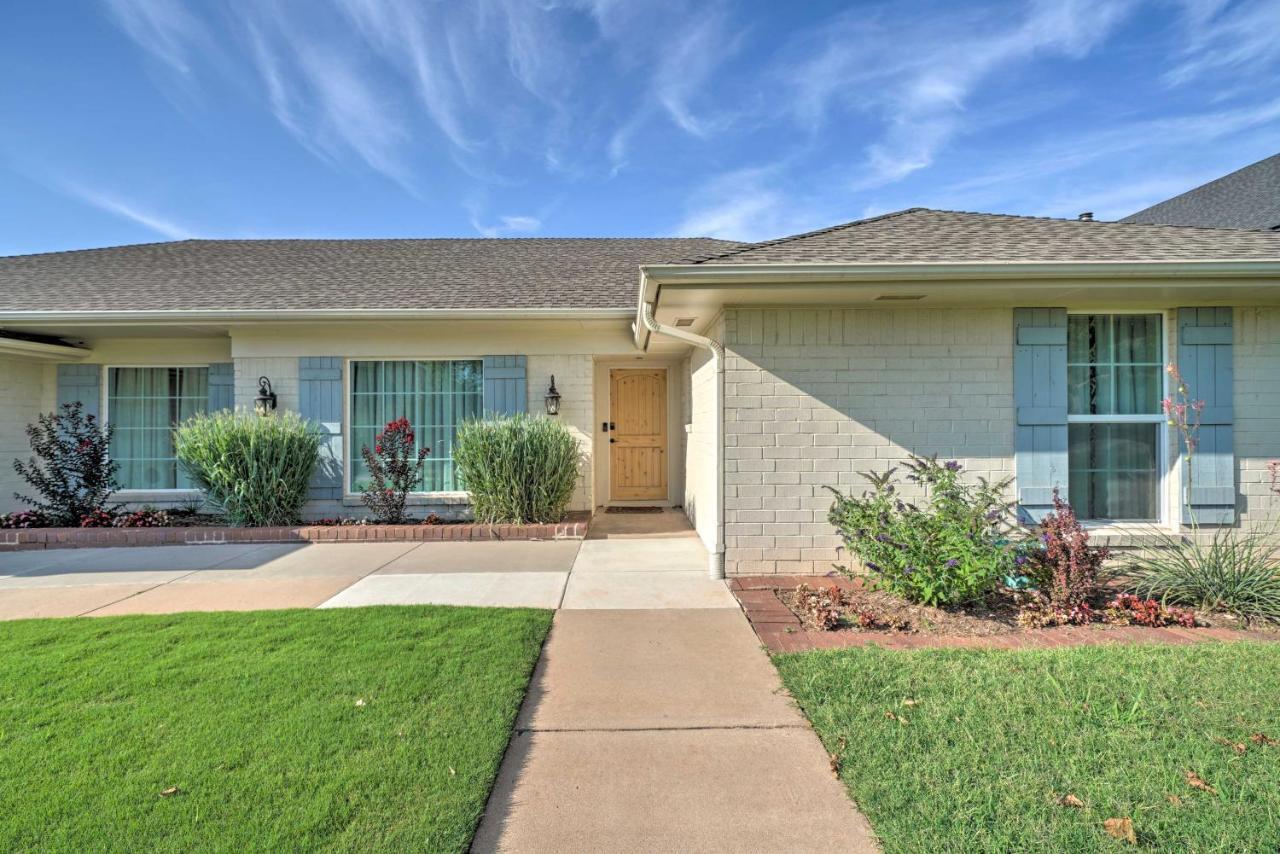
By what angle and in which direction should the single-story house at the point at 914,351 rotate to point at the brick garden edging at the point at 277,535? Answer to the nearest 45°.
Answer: approximately 90° to its right

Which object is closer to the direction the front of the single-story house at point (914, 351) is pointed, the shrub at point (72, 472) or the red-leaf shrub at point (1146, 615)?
the red-leaf shrub

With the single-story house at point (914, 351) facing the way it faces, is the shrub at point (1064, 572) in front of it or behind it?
in front

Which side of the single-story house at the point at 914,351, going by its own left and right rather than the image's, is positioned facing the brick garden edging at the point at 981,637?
front

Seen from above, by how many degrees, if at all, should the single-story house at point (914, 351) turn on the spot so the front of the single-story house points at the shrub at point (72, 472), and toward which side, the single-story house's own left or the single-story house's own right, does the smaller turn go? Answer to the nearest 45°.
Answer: approximately 90° to the single-story house's own right

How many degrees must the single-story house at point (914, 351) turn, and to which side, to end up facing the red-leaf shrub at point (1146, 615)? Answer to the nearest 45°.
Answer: approximately 45° to its left

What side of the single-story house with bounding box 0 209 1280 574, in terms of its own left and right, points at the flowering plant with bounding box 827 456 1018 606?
front

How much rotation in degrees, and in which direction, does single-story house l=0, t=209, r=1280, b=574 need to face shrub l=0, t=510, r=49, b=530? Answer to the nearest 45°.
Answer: approximately 90° to its right

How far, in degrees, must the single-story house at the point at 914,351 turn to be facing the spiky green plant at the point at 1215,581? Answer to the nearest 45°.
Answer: approximately 45° to its left

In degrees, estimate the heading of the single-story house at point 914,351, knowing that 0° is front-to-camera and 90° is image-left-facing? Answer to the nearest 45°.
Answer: approximately 0°

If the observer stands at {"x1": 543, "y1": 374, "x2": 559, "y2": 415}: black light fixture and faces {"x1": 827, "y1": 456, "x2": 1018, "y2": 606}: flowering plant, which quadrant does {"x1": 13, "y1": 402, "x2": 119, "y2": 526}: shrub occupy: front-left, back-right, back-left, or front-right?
back-right

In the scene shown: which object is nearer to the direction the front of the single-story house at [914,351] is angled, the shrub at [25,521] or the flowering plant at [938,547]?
the flowering plant
